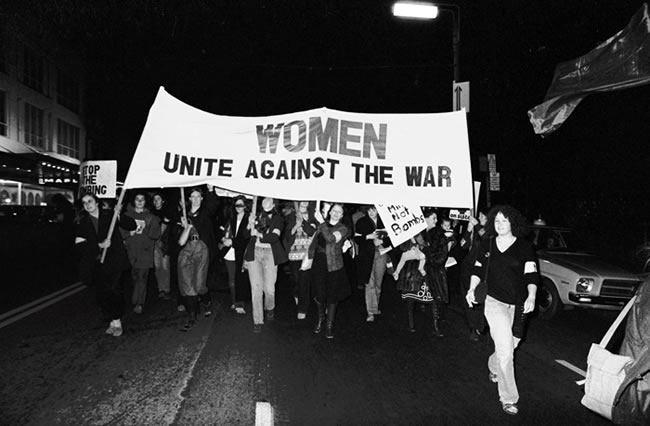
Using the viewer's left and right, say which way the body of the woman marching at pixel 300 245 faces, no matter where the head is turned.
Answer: facing the viewer

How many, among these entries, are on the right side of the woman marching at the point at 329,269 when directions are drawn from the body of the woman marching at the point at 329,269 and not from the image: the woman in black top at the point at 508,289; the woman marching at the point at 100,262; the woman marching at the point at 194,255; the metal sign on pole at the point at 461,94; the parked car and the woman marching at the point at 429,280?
2

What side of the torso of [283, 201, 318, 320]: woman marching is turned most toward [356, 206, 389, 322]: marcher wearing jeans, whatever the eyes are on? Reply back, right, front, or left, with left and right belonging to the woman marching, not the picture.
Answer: left

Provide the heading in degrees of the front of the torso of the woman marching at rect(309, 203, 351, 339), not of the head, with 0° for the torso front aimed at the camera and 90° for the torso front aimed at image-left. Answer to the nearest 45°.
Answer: approximately 0°

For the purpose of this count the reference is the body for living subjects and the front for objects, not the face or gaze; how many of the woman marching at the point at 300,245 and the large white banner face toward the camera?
2

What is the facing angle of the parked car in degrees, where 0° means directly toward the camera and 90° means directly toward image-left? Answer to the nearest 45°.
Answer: approximately 315°

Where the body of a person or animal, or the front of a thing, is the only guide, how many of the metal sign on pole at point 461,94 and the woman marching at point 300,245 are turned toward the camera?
2

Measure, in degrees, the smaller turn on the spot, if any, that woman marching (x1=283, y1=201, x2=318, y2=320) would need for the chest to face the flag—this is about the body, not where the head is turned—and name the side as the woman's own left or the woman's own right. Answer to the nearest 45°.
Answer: approximately 45° to the woman's own left

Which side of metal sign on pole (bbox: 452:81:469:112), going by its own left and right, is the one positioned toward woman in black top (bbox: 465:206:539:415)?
front

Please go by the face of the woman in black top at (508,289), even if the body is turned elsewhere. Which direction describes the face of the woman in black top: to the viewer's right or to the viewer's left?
to the viewer's left

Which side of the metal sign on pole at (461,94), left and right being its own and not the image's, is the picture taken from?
front
